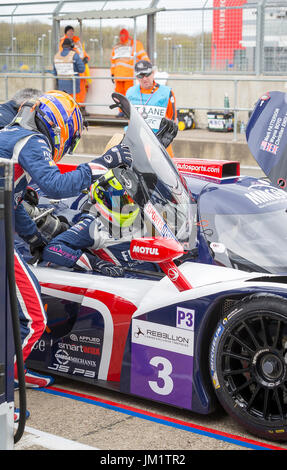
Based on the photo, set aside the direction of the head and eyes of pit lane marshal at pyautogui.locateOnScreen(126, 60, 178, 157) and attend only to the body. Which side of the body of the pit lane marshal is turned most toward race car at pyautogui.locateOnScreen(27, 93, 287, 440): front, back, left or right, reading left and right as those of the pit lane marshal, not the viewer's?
front

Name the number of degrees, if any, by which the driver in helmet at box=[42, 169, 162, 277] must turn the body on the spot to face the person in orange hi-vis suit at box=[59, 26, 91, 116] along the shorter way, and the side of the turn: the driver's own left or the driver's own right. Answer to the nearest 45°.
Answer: approximately 135° to the driver's own left

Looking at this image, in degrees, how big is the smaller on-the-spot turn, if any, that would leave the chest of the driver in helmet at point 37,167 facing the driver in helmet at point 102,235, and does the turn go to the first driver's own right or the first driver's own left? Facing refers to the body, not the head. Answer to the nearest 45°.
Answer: approximately 45° to the first driver's own left

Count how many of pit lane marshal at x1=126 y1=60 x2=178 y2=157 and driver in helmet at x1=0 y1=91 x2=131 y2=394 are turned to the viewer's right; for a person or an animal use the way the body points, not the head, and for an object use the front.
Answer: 1

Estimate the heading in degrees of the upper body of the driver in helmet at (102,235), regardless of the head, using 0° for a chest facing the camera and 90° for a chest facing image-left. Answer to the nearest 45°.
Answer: approximately 315°

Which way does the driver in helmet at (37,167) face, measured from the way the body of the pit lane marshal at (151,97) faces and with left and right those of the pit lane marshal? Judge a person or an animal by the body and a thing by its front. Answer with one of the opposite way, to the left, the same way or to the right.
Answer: to the left

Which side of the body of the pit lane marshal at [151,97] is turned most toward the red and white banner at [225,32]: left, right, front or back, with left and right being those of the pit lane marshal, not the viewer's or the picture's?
back

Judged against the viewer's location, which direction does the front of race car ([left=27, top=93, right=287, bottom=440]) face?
facing the viewer and to the right of the viewer

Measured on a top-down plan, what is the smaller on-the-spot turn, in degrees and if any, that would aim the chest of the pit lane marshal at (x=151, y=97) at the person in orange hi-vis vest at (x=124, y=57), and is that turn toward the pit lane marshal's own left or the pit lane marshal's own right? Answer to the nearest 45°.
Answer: approximately 180°

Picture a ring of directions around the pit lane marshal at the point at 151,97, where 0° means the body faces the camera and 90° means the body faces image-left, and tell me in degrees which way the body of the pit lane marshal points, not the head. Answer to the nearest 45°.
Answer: approximately 0°

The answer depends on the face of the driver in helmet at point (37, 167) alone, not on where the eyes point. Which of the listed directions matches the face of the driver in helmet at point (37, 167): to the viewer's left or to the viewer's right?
to the viewer's right

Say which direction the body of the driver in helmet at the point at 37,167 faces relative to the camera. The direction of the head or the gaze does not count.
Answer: to the viewer's right

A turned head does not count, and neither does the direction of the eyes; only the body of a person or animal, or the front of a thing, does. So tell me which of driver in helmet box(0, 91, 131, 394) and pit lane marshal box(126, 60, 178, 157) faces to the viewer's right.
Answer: the driver in helmet
